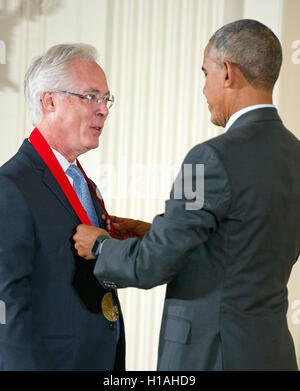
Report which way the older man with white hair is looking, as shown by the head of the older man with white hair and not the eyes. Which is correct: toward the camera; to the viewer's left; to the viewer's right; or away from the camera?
to the viewer's right

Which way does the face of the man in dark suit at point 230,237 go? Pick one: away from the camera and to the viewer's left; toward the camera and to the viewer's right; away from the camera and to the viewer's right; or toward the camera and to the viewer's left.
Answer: away from the camera and to the viewer's left

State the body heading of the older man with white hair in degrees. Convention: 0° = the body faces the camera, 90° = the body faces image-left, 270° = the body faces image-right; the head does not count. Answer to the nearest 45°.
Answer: approximately 315°

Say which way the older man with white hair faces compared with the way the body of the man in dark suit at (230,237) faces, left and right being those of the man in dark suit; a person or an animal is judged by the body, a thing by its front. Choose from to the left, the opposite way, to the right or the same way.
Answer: the opposite way

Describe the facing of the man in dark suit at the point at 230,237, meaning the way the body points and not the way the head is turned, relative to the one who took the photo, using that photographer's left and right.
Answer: facing away from the viewer and to the left of the viewer
